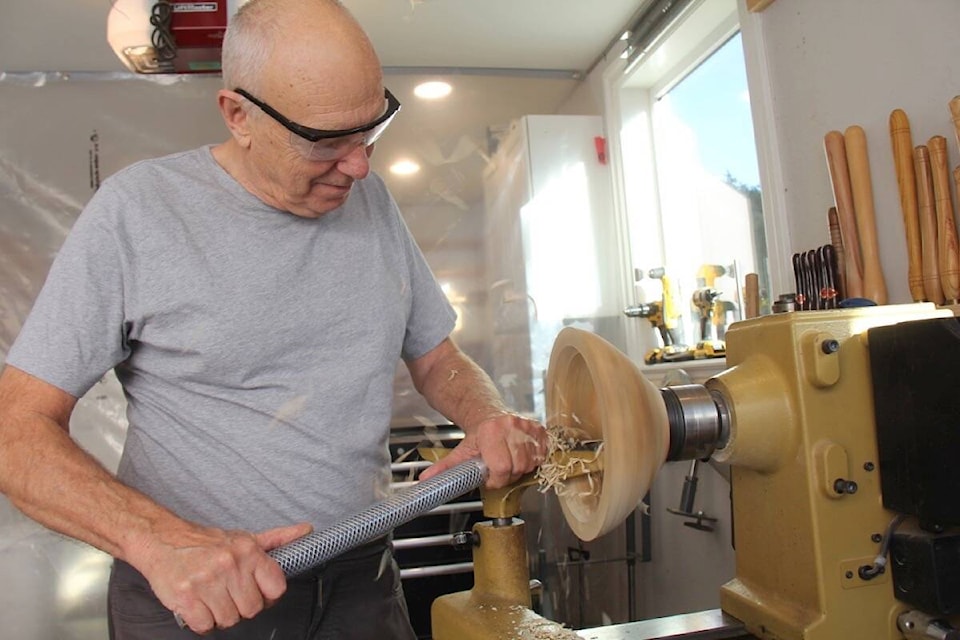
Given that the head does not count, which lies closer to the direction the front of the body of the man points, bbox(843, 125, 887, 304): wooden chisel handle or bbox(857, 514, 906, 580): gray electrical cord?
the gray electrical cord

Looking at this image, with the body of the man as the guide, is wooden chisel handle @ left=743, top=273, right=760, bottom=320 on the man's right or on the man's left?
on the man's left

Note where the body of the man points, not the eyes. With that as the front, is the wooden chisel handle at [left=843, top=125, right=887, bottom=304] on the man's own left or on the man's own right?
on the man's own left

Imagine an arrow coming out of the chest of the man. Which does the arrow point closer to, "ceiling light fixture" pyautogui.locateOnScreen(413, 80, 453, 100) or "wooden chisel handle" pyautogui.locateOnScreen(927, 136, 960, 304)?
the wooden chisel handle

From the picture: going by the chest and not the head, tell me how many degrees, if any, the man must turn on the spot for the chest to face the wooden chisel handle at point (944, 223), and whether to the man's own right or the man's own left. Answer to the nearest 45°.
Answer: approximately 45° to the man's own left

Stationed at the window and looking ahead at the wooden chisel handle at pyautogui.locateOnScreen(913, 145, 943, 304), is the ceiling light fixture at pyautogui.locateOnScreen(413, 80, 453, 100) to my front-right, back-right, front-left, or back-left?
back-right

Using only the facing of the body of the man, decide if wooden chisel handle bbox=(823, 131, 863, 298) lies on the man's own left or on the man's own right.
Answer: on the man's own left

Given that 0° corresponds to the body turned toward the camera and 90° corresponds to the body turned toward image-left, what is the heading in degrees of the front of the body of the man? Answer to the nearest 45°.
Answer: approximately 315°

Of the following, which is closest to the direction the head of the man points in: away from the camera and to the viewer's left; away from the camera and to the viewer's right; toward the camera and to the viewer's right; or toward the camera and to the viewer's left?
toward the camera and to the viewer's right

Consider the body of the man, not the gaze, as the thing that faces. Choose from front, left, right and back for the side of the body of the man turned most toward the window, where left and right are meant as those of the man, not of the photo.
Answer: left
